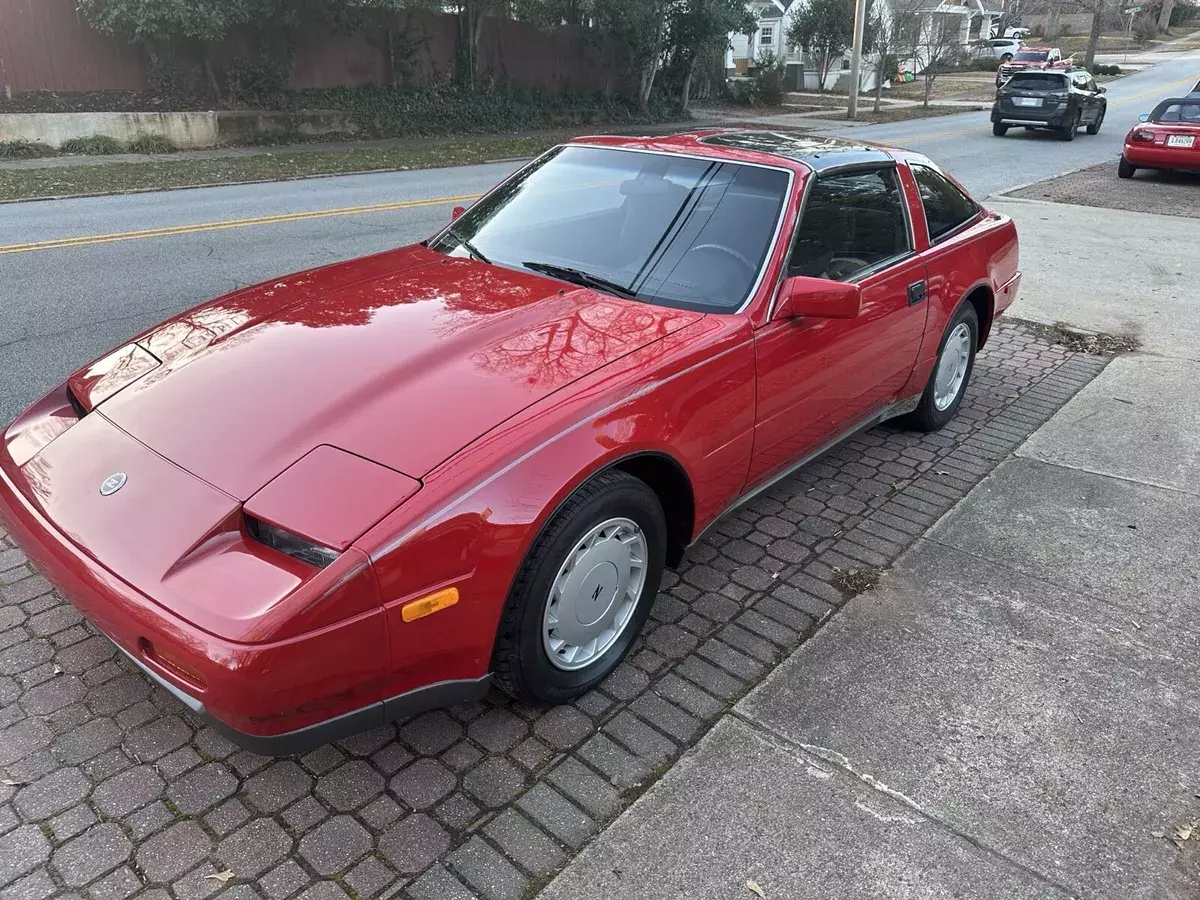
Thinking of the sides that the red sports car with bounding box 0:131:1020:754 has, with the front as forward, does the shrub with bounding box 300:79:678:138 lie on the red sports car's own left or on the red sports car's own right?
on the red sports car's own right

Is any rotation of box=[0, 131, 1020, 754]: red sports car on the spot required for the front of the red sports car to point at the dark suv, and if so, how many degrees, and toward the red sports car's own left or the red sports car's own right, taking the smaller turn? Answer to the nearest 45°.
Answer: approximately 180°

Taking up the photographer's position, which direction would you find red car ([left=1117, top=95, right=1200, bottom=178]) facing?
facing away from the viewer

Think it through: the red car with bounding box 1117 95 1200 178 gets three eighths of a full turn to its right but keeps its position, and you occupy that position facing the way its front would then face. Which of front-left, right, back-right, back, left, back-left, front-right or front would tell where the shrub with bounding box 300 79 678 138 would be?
back-right

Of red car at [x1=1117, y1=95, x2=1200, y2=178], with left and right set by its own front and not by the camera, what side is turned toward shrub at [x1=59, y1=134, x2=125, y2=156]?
left

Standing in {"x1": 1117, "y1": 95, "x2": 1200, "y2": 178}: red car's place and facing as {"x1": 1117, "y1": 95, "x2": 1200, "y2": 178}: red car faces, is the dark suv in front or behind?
in front

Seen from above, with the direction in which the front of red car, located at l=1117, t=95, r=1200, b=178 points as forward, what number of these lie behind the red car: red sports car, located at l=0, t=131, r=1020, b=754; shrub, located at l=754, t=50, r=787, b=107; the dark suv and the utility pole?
1

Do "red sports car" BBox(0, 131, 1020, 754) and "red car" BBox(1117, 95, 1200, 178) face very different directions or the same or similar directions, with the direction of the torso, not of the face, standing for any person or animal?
very different directions

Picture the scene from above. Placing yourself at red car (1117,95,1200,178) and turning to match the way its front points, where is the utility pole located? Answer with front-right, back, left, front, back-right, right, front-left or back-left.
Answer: front-left

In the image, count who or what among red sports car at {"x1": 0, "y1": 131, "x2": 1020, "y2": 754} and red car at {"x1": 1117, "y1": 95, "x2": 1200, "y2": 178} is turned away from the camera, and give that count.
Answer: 1

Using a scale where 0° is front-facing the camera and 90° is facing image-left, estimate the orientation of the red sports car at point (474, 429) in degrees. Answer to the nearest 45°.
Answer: approximately 45°

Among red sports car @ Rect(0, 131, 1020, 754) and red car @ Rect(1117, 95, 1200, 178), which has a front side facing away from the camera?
the red car

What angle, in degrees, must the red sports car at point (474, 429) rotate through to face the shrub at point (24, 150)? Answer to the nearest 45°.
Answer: approximately 90° to its right

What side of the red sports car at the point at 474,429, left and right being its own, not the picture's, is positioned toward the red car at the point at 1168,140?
back
